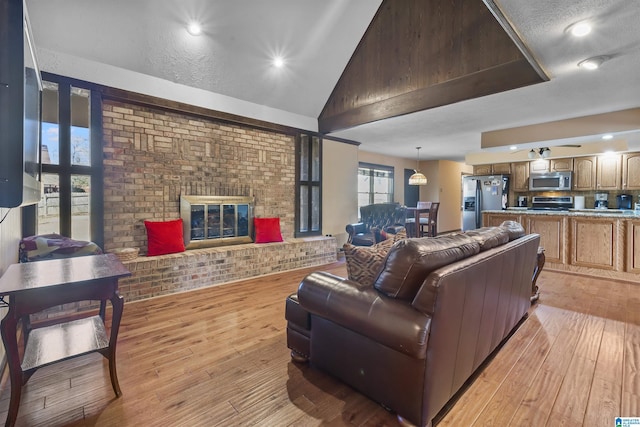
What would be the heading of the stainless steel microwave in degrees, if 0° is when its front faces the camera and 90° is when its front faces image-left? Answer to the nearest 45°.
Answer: approximately 0°

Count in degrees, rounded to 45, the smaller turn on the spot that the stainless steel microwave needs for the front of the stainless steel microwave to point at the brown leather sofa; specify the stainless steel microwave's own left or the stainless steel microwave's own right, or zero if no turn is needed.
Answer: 0° — it already faces it

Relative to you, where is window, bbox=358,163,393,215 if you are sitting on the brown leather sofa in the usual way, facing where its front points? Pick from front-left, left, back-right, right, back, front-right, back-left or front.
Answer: front-right

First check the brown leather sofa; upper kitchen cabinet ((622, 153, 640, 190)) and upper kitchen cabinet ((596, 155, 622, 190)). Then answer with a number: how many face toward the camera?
2

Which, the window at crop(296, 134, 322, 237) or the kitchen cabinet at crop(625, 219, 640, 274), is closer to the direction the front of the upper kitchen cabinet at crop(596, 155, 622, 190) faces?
the kitchen cabinet

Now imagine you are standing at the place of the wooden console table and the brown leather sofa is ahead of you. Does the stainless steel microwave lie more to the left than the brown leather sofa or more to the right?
left

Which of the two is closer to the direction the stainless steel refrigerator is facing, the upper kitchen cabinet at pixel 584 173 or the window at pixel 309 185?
the window

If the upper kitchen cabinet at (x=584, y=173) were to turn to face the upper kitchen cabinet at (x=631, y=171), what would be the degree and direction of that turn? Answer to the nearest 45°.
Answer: approximately 90° to its left

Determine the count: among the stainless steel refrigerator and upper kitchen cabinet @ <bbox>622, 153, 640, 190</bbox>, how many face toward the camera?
2
